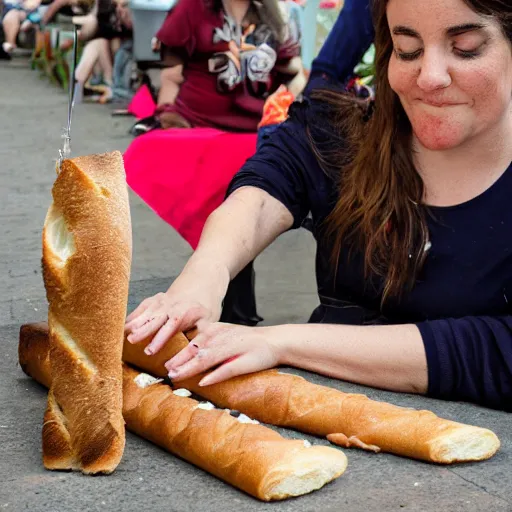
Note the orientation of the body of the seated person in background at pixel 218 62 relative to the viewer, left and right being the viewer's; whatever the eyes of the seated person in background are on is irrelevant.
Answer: facing the viewer

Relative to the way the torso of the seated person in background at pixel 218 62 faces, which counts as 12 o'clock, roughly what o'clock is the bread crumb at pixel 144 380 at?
The bread crumb is roughly at 12 o'clock from the seated person in background.

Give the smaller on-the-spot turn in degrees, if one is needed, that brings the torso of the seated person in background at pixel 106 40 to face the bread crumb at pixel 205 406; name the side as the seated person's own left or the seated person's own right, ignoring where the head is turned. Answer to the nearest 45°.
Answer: approximately 45° to the seated person's own left

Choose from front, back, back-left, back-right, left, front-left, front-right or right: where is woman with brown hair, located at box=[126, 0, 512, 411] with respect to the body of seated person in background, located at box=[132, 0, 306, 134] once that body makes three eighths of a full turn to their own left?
back-right

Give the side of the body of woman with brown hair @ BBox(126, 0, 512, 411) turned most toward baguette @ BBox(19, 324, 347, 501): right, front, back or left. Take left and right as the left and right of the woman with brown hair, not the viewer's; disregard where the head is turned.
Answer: front

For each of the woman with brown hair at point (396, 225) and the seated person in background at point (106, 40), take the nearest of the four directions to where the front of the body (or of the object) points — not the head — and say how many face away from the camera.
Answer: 0

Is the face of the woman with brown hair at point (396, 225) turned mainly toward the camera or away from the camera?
toward the camera

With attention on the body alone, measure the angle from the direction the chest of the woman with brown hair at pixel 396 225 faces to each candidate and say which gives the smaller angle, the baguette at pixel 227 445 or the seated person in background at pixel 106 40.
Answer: the baguette

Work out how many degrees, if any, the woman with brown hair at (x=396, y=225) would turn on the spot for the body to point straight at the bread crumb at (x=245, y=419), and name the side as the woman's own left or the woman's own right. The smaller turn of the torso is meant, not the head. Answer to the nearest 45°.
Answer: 0° — they already face it

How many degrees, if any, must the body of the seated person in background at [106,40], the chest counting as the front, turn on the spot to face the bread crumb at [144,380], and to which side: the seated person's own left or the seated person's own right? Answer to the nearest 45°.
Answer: approximately 45° to the seated person's own left

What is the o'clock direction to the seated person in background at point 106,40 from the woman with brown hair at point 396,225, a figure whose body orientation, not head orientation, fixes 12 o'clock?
The seated person in background is roughly at 4 o'clock from the woman with brown hair.

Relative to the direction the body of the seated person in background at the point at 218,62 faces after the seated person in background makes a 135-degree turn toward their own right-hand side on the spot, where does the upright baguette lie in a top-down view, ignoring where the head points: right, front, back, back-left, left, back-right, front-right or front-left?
back-left

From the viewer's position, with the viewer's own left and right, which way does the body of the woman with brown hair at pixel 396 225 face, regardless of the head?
facing the viewer and to the left of the viewer

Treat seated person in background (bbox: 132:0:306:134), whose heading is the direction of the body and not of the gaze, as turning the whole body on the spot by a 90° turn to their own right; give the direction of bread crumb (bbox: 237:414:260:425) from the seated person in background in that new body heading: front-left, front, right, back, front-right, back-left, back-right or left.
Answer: left

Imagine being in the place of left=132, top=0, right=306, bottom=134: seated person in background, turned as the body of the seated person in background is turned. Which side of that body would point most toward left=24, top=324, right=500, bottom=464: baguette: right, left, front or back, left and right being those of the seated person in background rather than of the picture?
front
